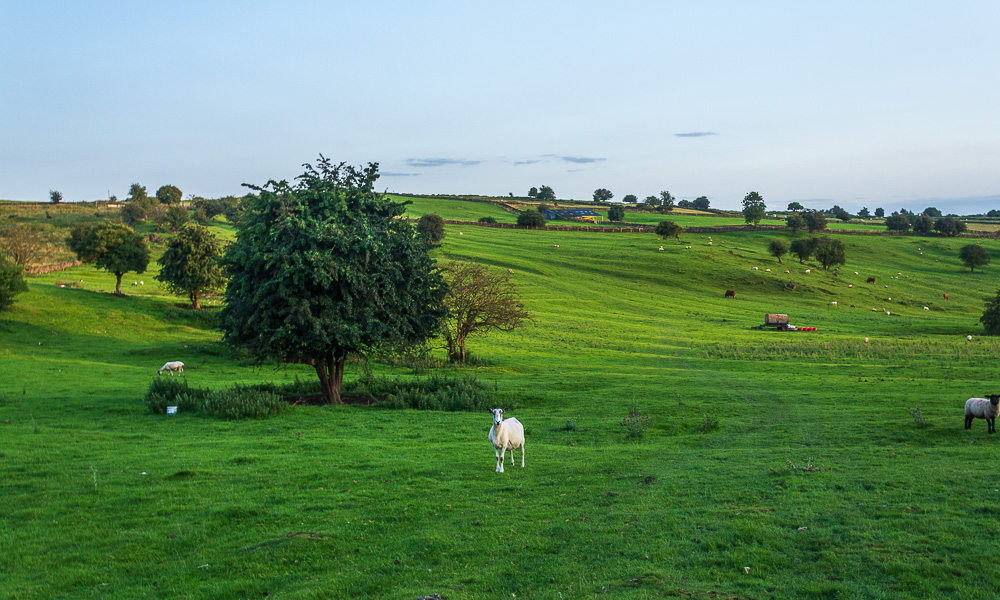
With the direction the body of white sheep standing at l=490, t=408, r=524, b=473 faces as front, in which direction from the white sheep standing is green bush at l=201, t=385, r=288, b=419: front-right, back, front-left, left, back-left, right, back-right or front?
right

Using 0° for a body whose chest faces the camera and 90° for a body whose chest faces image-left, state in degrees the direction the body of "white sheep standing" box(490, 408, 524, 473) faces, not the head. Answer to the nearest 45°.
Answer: approximately 45°

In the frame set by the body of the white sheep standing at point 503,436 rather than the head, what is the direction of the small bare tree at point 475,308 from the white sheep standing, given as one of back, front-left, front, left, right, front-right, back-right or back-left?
back-right

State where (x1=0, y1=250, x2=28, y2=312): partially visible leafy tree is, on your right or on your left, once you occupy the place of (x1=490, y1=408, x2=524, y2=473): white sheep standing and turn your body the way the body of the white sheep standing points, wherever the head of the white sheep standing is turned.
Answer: on your right

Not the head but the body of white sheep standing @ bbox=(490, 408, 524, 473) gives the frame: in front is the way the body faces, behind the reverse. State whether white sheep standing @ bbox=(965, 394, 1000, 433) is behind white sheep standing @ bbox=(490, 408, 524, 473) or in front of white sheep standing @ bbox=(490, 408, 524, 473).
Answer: behind

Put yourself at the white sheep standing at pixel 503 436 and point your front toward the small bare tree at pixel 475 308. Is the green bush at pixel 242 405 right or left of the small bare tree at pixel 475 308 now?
left

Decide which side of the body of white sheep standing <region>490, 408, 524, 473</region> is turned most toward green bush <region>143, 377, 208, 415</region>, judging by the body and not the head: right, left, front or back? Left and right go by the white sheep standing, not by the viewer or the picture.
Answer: right

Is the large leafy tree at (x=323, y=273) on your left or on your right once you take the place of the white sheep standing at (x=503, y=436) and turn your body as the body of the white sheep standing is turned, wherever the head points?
on your right
